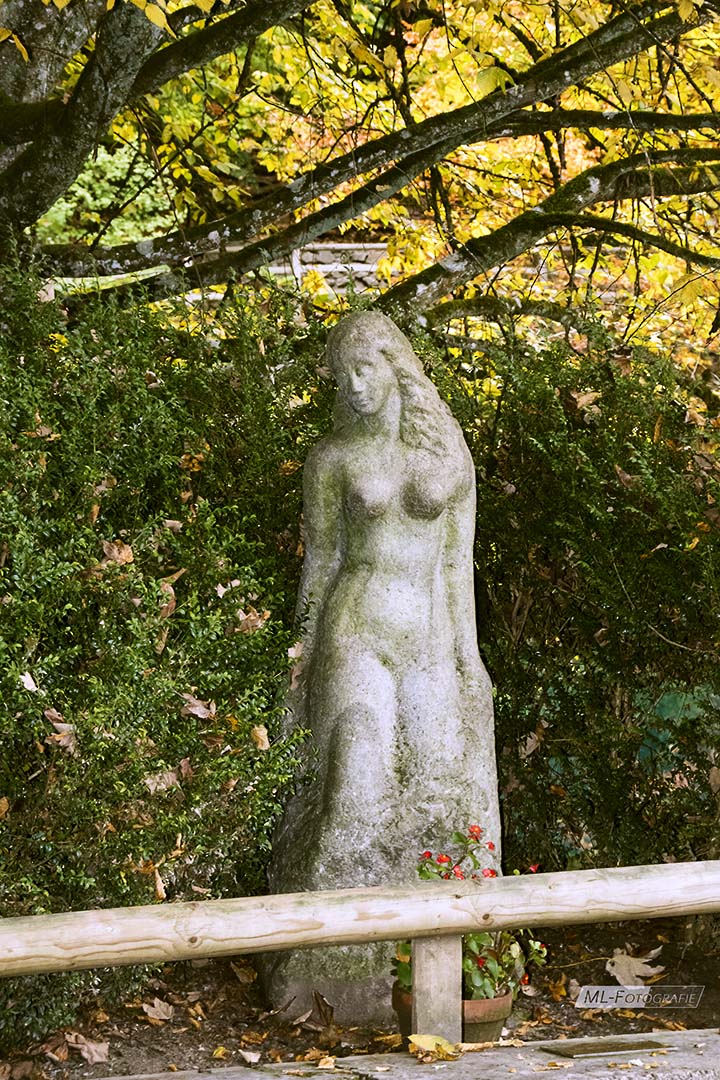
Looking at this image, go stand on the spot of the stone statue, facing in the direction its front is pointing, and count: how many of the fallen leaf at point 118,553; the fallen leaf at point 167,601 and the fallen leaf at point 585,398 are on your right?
2

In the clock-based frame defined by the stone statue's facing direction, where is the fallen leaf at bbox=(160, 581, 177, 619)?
The fallen leaf is roughly at 3 o'clock from the stone statue.

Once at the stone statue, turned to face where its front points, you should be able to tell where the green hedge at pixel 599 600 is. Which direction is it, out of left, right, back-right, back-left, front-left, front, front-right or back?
back-left

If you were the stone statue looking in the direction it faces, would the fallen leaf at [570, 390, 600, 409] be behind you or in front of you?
behind

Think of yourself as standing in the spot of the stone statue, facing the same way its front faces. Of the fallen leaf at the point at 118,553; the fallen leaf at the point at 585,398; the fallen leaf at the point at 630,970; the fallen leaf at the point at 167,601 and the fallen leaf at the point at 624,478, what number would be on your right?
2

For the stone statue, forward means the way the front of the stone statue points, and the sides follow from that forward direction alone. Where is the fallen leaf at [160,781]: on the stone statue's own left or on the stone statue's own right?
on the stone statue's own right

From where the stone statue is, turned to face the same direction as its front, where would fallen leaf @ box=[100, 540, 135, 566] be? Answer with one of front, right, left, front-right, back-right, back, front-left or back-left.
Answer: right

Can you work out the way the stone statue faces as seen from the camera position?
facing the viewer

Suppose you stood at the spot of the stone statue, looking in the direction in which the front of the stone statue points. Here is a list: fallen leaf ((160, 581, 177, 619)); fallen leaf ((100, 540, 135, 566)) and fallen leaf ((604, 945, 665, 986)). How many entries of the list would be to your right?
2

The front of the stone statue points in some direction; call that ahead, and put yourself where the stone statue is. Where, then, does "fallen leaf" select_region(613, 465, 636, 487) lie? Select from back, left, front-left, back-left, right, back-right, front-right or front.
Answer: back-left
